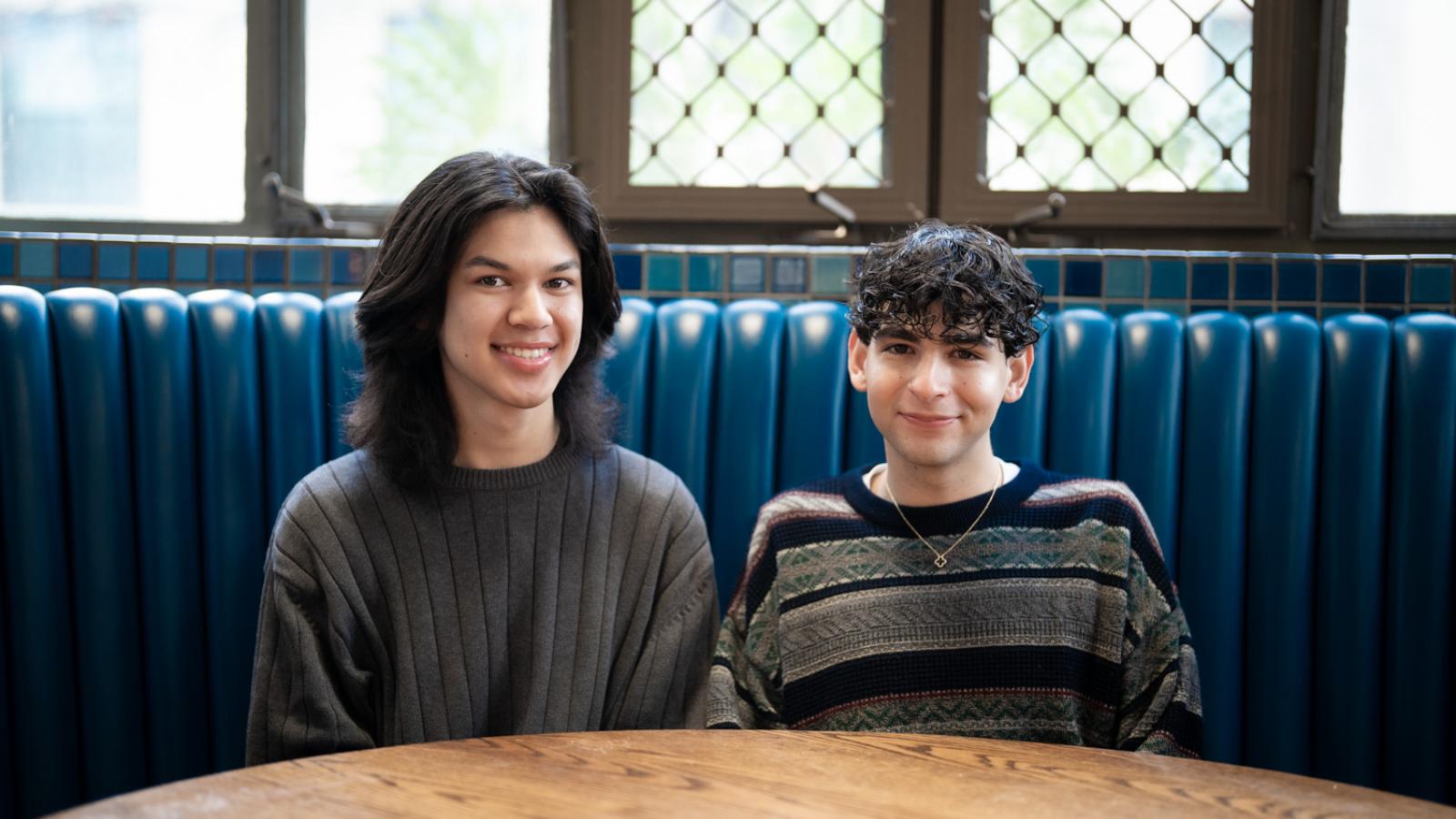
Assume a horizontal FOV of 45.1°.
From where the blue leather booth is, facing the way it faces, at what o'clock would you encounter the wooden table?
The wooden table is roughly at 12 o'clock from the blue leather booth.

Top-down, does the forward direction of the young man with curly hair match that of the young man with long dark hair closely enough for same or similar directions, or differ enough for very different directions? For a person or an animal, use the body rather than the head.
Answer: same or similar directions

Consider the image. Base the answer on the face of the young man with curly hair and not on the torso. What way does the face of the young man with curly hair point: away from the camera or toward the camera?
toward the camera

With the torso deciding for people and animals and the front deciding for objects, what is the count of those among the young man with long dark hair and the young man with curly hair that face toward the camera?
2

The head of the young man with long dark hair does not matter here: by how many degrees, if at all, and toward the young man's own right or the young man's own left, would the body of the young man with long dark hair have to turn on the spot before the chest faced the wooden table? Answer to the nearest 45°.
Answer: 0° — they already face it

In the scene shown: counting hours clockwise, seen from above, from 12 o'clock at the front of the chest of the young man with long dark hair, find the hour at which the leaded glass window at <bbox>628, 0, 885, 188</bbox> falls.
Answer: The leaded glass window is roughly at 7 o'clock from the young man with long dark hair.

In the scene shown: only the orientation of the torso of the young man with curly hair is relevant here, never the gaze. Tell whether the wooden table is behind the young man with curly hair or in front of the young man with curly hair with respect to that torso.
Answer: in front

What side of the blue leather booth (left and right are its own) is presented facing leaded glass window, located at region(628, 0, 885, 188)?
back

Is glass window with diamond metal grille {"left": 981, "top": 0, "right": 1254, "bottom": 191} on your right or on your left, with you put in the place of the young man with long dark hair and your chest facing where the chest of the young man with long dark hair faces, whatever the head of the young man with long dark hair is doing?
on your left

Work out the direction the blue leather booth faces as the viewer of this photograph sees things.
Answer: facing the viewer

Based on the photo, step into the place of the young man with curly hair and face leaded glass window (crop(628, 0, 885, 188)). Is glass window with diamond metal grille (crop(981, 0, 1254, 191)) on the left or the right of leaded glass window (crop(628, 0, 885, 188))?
right

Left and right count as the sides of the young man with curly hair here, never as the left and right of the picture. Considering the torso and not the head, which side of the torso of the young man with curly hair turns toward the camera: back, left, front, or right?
front
